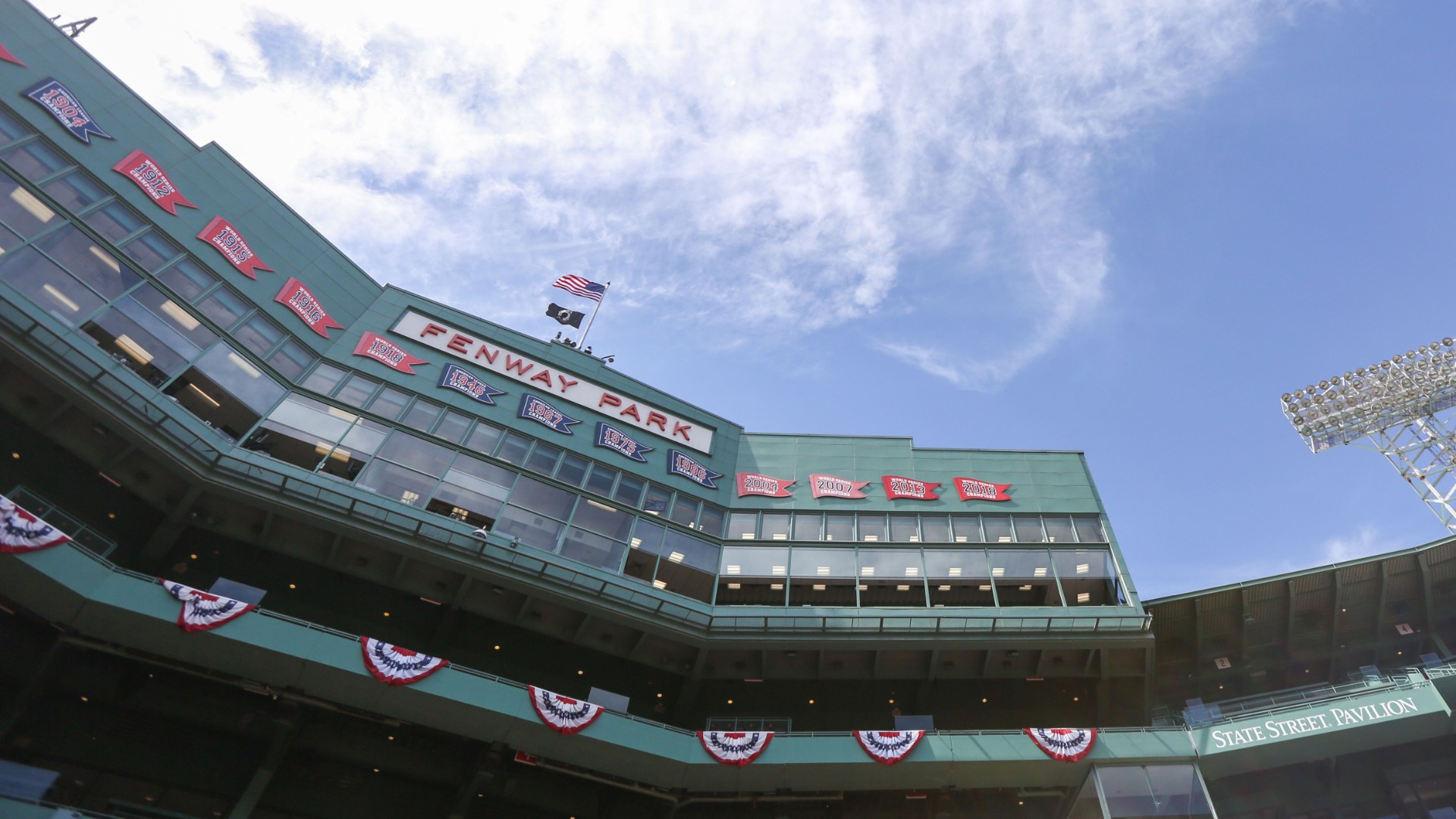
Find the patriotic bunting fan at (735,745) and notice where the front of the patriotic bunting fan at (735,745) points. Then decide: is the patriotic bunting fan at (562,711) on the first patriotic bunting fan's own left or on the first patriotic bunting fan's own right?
on the first patriotic bunting fan's own right

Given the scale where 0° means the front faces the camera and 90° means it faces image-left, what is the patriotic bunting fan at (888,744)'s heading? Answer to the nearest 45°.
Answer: approximately 0°

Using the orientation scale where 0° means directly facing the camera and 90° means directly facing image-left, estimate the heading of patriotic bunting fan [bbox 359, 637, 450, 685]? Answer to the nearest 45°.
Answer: approximately 315°

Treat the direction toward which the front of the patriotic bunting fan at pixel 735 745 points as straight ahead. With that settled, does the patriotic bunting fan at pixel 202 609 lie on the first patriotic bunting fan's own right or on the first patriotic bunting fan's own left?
on the first patriotic bunting fan's own right

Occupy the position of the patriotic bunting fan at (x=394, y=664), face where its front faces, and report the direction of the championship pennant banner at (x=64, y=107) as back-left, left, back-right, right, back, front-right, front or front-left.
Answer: back-right

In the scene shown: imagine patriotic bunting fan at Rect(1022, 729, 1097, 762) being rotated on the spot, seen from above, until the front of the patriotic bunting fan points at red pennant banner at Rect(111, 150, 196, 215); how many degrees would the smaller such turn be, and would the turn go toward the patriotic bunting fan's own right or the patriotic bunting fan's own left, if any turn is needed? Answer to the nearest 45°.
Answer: approximately 45° to the patriotic bunting fan's own right

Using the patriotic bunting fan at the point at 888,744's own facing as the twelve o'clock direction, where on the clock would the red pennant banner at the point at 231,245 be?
The red pennant banner is roughly at 2 o'clock from the patriotic bunting fan.

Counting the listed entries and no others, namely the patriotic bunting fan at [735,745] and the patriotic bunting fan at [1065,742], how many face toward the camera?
2

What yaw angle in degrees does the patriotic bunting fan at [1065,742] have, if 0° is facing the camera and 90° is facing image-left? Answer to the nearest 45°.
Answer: approximately 0°
